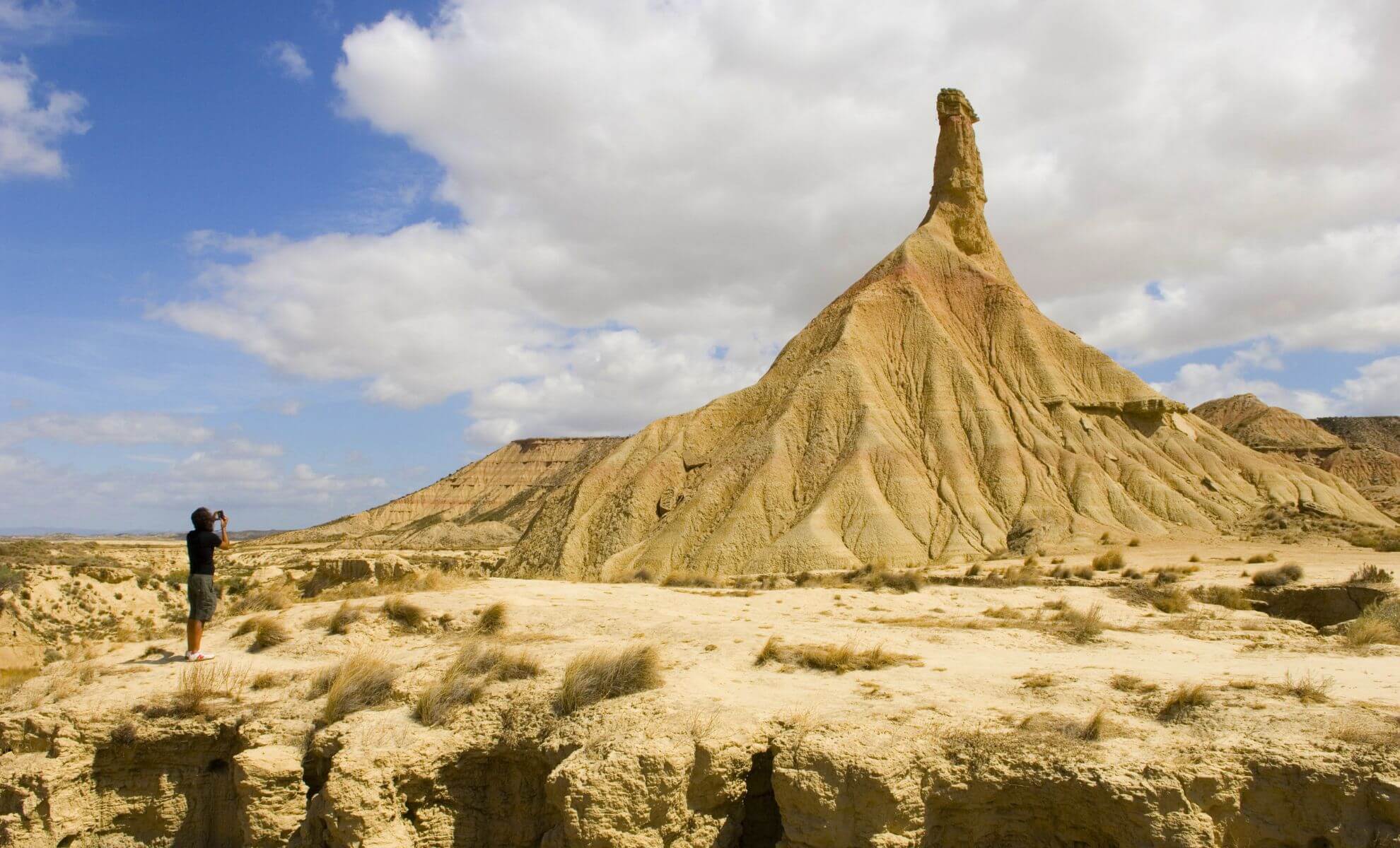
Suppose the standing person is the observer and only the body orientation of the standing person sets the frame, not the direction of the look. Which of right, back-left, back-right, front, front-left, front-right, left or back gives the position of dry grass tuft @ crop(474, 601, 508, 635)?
front

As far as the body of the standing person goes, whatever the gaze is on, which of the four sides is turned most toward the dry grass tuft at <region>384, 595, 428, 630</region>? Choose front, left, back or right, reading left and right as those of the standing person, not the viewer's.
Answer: front

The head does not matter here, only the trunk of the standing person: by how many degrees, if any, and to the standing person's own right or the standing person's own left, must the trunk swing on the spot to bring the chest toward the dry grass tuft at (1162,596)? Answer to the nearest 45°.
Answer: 0° — they already face it

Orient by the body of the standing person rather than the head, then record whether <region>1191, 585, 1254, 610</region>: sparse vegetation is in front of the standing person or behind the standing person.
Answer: in front

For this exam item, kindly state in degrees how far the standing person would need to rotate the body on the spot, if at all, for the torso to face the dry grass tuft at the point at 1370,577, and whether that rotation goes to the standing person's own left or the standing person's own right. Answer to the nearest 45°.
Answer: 0° — they already face it

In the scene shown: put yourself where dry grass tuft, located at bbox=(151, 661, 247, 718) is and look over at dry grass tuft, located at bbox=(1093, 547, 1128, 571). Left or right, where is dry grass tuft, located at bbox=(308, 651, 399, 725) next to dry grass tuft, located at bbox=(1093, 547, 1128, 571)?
right

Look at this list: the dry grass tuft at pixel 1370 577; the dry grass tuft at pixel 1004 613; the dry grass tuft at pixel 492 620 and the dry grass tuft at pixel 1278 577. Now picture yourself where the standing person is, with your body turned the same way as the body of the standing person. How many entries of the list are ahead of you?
4

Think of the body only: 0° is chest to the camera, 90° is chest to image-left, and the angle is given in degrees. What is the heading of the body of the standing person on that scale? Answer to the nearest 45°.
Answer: approximately 270°

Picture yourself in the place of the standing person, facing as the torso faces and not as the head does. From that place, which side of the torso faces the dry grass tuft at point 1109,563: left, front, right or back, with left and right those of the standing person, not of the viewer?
front

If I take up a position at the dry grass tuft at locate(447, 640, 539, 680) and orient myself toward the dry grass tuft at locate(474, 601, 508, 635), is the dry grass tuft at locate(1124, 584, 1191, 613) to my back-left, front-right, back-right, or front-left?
front-right

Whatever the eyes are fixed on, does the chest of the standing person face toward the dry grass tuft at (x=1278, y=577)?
yes
